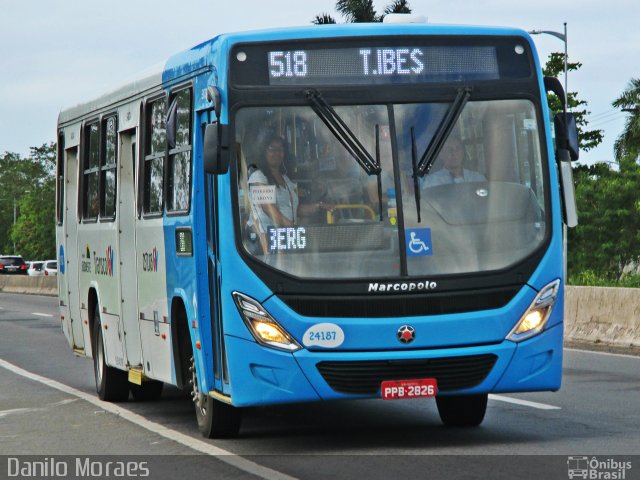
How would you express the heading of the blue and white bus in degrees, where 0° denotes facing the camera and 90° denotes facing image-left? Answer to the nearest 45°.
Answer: approximately 0°

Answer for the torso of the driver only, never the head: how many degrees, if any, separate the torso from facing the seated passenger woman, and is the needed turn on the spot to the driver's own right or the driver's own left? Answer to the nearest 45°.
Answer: approximately 90° to the driver's own right

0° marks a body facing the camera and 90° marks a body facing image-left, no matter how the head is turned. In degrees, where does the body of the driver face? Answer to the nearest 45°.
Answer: approximately 0°

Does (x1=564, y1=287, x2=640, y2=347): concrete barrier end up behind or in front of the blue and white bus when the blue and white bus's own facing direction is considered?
behind
